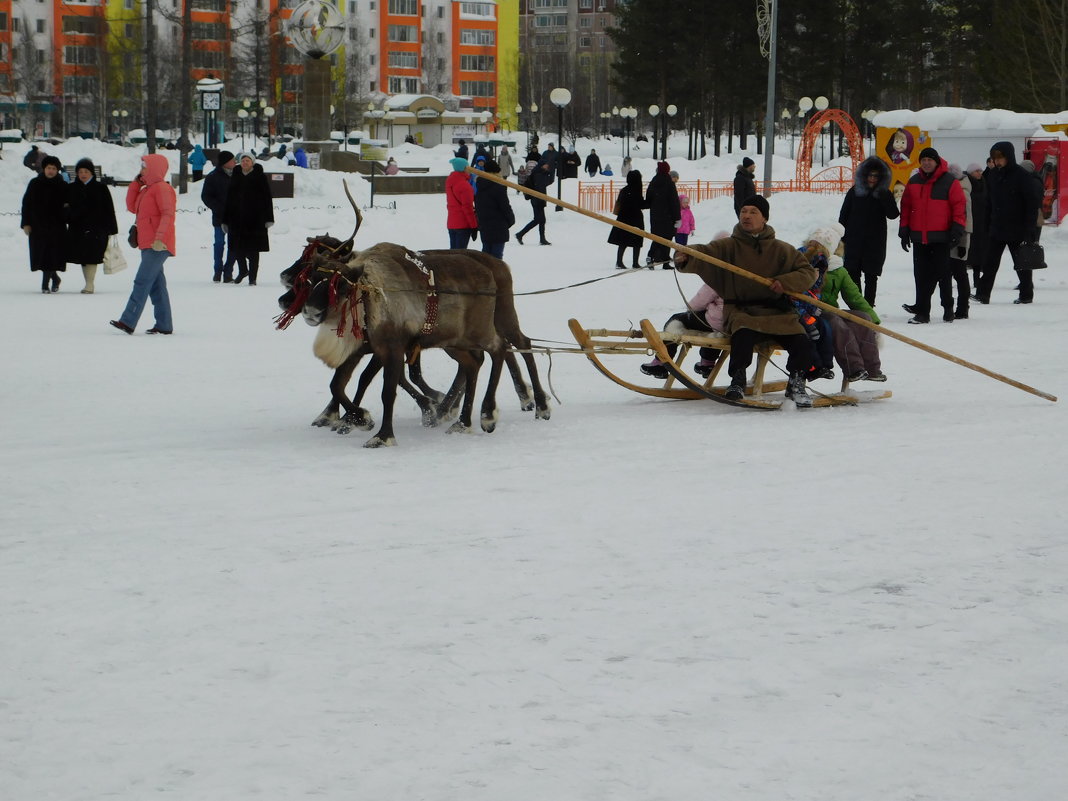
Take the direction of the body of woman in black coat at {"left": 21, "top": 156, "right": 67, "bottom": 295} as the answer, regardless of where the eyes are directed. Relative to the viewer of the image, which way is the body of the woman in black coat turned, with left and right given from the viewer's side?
facing the viewer

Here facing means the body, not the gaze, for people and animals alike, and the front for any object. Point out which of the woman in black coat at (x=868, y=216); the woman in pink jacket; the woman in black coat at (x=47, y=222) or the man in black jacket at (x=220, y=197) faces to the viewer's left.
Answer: the woman in pink jacket

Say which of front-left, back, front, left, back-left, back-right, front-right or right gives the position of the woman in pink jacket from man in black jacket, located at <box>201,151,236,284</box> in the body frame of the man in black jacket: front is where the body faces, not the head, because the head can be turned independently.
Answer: right

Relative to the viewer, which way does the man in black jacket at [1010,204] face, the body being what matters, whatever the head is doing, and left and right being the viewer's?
facing the viewer and to the left of the viewer

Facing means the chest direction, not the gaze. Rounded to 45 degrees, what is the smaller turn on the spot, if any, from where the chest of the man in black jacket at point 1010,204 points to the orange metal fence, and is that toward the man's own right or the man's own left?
approximately 135° to the man's own right

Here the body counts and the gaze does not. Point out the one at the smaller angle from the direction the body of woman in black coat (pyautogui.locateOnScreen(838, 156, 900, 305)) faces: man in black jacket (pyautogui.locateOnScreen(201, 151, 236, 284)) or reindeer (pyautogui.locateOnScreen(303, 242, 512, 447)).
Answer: the reindeer
